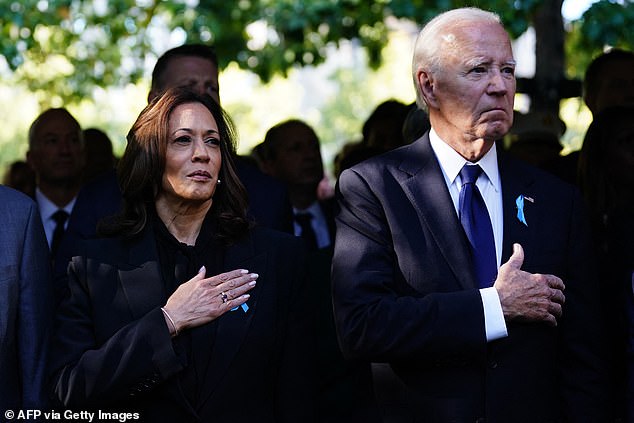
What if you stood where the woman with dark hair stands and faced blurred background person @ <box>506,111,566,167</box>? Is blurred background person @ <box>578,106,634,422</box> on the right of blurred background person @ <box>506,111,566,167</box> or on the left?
right

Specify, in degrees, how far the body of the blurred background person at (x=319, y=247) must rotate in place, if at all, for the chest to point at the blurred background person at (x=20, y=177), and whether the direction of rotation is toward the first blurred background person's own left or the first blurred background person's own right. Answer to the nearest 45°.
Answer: approximately 180°

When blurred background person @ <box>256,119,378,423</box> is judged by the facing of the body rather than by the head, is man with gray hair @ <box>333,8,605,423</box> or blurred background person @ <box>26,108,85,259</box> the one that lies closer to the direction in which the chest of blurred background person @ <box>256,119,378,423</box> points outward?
the man with gray hair

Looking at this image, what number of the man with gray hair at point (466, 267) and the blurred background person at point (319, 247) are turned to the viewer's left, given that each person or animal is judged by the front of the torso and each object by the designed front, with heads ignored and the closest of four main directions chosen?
0

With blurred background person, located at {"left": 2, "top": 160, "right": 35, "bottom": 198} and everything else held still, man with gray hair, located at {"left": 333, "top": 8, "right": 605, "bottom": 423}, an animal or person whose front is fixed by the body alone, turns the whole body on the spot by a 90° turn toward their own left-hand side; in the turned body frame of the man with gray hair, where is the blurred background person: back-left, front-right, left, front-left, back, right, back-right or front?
left

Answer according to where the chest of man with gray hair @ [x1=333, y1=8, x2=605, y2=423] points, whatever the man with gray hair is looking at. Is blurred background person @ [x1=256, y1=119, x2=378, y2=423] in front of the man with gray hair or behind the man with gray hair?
behind

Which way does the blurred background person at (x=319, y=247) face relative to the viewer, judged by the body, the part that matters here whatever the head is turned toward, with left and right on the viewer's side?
facing the viewer and to the right of the viewer

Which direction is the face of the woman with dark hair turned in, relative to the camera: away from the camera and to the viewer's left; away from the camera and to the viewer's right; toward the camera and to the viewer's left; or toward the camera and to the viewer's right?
toward the camera and to the viewer's right

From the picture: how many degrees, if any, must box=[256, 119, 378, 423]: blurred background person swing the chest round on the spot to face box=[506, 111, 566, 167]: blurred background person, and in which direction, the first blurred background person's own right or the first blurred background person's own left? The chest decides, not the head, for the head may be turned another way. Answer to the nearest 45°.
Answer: approximately 90° to the first blurred background person's own left

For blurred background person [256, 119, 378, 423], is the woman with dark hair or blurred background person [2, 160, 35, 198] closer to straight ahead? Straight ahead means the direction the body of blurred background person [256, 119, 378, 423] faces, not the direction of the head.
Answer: the woman with dark hair
